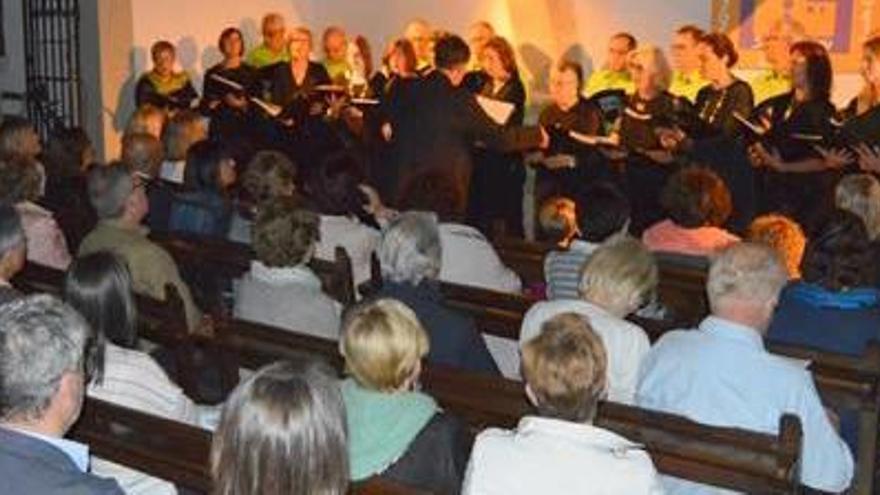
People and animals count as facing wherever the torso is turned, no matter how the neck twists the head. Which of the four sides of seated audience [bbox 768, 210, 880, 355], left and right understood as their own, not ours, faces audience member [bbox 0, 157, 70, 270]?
left

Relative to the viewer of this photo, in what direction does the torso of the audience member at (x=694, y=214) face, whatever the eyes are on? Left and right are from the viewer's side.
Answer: facing away from the viewer

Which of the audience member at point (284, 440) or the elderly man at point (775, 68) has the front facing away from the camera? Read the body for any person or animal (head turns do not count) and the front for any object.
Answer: the audience member

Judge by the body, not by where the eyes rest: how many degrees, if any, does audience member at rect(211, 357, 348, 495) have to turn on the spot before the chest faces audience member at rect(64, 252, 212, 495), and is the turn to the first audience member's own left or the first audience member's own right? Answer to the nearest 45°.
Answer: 0° — they already face them

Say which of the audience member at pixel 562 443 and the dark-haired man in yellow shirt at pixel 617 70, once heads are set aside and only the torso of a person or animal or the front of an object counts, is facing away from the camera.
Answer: the audience member

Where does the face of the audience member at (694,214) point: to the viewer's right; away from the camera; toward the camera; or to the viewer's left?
away from the camera

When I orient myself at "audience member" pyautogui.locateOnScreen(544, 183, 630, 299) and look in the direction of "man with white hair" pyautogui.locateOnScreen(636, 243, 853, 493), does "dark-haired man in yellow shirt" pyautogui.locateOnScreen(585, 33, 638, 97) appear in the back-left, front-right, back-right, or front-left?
back-left

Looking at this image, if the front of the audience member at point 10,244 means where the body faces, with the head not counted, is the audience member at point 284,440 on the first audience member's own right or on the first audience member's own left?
on the first audience member's own right

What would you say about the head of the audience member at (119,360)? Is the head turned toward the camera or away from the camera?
away from the camera
